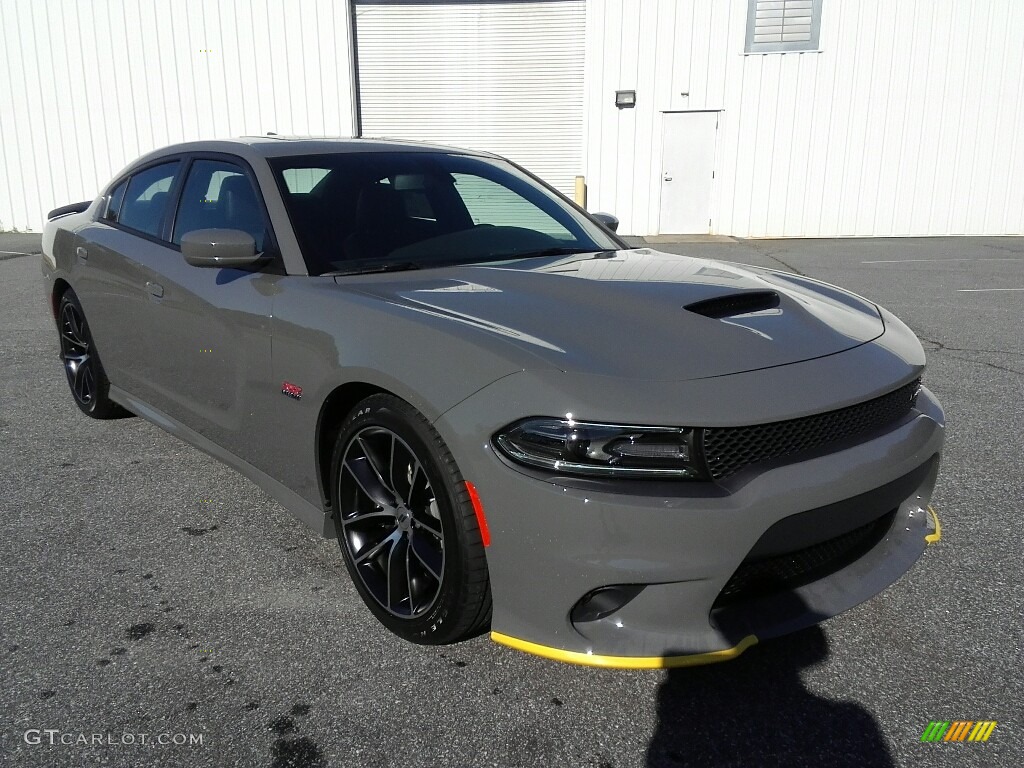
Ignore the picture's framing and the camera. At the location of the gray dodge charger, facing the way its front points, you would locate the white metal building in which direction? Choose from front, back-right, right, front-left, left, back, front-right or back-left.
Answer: back-left

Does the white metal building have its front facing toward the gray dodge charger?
yes

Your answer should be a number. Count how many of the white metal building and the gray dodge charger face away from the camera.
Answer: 0

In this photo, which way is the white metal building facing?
toward the camera

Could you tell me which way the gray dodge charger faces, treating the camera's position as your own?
facing the viewer and to the right of the viewer
